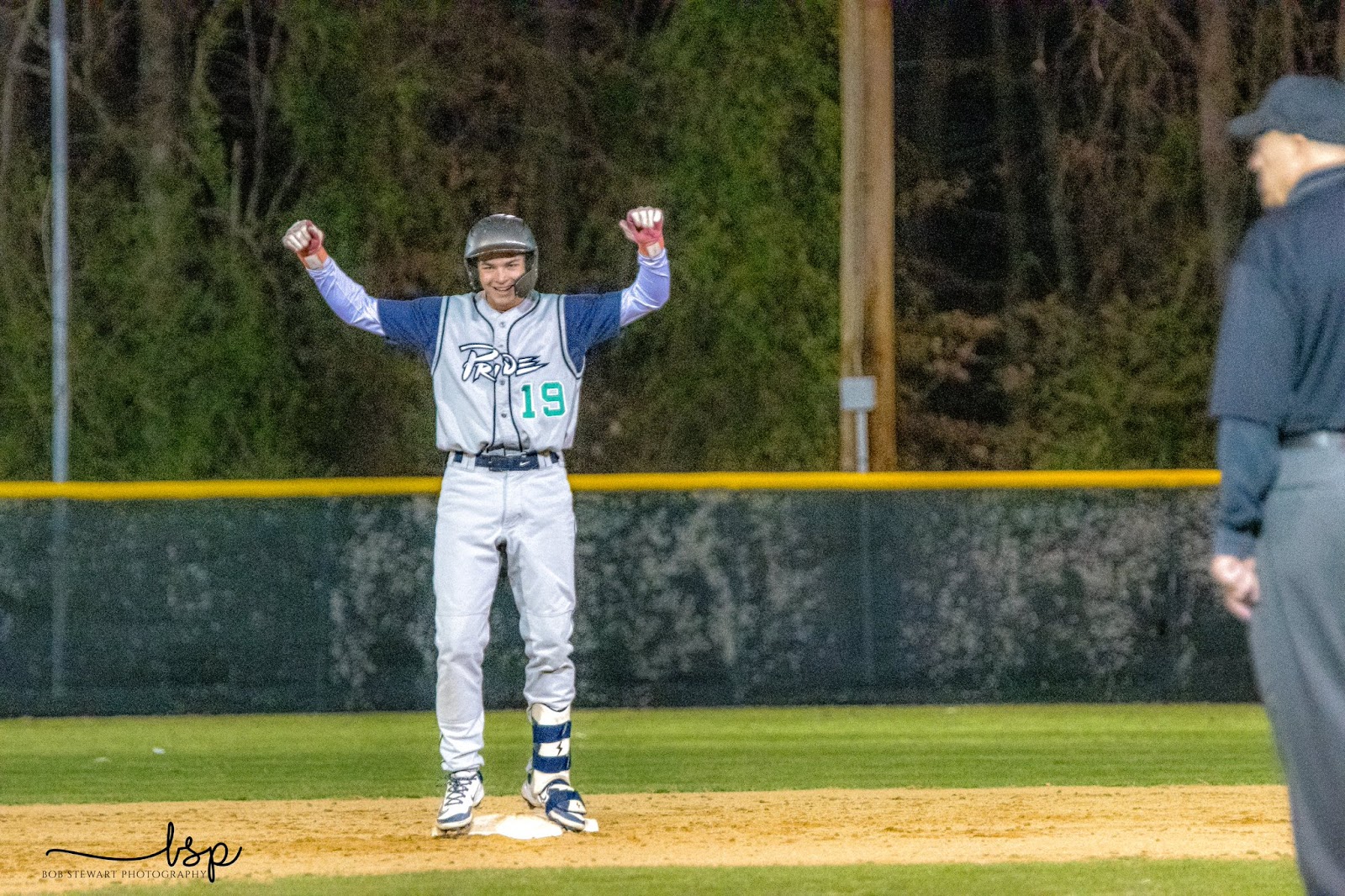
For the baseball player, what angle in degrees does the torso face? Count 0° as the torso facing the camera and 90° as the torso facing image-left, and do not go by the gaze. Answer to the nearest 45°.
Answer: approximately 0°

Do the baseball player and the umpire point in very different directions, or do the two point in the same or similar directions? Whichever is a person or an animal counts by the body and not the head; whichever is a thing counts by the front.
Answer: very different directions

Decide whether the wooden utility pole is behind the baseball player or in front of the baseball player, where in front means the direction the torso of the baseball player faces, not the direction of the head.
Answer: behind

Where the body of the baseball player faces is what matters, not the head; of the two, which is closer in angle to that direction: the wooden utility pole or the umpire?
the umpire

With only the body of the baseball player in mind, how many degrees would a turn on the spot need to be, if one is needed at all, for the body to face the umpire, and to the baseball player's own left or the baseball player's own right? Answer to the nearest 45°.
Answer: approximately 45° to the baseball player's own left

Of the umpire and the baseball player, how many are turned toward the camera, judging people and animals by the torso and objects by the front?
1

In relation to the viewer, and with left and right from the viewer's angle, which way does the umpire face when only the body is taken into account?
facing away from the viewer and to the left of the viewer
